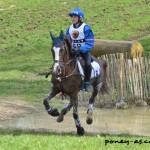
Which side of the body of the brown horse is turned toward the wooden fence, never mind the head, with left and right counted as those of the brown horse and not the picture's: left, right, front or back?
back

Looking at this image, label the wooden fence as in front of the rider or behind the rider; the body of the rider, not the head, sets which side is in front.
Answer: behind

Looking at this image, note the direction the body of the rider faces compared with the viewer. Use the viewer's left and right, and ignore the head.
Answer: facing the viewer and to the left of the viewer

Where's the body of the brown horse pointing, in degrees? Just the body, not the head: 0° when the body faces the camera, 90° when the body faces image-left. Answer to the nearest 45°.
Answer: approximately 45°
